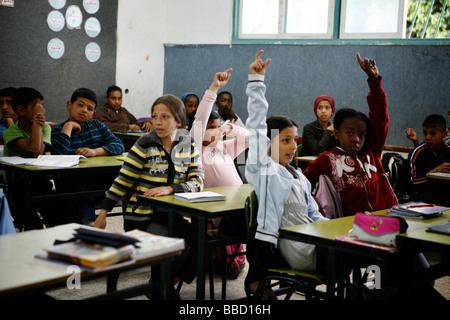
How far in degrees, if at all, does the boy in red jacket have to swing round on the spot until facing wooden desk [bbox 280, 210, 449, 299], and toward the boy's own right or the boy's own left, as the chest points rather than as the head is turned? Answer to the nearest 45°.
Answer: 0° — they already face it

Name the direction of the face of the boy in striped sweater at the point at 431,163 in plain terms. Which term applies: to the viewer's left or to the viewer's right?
to the viewer's left

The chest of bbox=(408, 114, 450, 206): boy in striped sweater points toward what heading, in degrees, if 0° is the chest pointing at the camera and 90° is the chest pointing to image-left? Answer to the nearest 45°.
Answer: approximately 315°

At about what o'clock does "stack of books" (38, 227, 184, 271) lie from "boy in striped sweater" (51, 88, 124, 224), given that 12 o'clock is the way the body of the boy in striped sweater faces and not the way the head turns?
The stack of books is roughly at 12 o'clock from the boy in striped sweater.

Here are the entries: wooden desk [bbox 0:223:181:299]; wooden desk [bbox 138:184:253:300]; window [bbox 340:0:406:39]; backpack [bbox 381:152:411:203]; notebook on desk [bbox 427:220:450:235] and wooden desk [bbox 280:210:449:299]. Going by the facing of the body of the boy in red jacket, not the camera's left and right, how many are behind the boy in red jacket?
2

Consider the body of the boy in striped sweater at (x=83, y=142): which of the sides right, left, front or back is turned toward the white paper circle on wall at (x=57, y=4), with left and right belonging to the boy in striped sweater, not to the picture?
back

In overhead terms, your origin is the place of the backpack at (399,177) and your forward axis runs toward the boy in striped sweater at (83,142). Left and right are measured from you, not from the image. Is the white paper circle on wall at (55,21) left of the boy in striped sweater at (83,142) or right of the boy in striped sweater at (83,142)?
right
